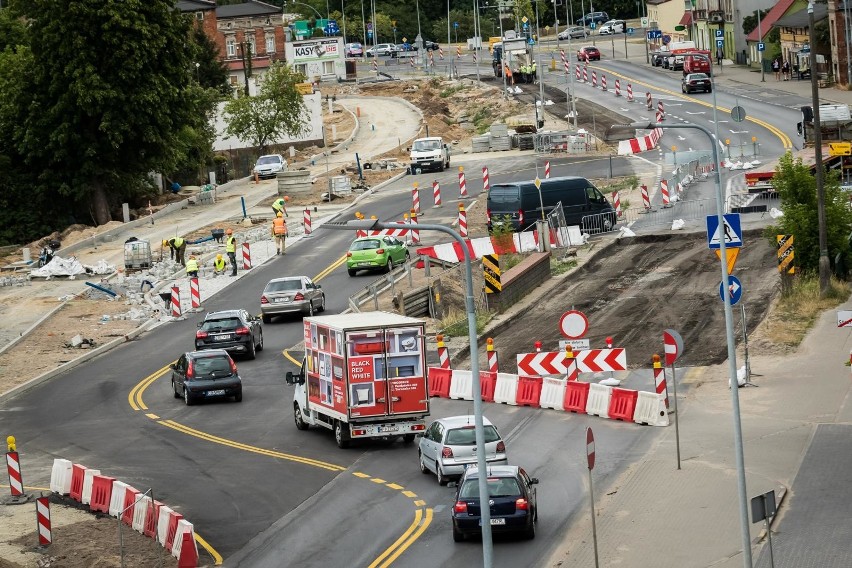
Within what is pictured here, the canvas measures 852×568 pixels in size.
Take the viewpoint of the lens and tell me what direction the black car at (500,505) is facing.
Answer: facing away from the viewer

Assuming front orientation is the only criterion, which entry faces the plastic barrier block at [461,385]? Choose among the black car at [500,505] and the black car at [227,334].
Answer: the black car at [500,505]

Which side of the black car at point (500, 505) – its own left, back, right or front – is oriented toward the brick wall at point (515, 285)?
front

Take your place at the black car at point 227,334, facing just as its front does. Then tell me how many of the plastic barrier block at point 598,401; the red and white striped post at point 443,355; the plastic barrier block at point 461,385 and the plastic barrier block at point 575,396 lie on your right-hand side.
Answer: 4

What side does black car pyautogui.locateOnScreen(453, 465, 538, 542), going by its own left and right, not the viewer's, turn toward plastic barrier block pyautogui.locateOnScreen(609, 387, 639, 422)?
front

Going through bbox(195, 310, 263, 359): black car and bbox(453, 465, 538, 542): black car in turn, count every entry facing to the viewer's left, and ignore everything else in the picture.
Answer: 0

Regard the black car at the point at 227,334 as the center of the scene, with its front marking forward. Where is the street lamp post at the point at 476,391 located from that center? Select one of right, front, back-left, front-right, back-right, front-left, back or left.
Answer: back-right

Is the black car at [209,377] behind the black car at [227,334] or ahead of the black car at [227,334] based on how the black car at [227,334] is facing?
behind

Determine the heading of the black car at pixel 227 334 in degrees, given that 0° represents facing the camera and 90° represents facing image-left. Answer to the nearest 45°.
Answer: approximately 225°
